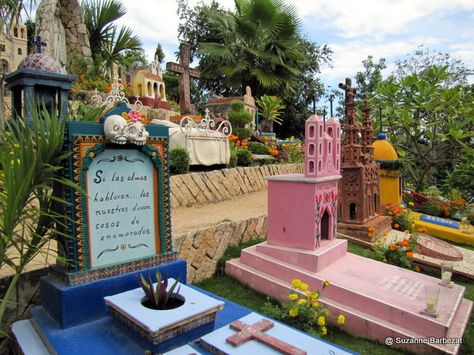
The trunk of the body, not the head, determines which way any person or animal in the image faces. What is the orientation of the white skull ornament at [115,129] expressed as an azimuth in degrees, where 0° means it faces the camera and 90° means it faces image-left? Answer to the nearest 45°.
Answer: approximately 315°

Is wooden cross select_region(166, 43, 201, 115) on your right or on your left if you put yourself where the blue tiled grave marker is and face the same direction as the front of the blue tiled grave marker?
on your left

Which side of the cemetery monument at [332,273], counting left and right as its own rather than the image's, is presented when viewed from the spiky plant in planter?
right

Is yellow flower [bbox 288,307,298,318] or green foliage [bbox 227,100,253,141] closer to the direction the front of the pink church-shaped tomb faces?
the yellow flower

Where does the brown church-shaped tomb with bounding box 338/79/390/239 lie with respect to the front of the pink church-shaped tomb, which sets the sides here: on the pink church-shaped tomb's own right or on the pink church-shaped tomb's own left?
on the pink church-shaped tomb's own left

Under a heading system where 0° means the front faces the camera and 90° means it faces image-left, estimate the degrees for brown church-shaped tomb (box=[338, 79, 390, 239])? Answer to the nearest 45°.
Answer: approximately 315°

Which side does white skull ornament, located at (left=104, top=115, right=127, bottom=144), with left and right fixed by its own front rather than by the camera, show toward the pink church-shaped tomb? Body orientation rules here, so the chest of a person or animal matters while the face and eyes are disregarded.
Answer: left
